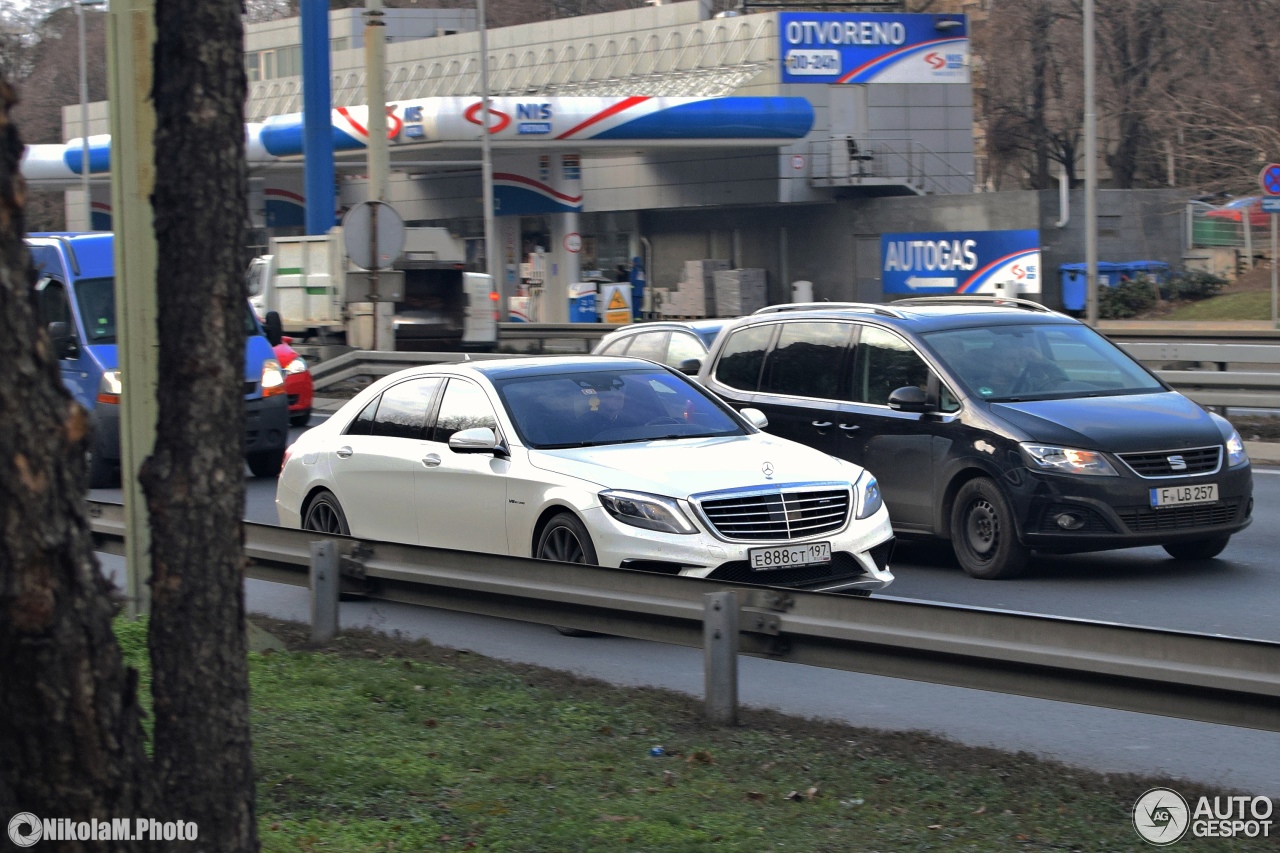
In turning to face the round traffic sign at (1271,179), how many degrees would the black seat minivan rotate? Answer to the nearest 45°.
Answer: approximately 135° to its left

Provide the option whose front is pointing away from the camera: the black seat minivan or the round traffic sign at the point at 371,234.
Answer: the round traffic sign

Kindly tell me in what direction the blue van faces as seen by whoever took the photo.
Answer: facing the viewer and to the right of the viewer

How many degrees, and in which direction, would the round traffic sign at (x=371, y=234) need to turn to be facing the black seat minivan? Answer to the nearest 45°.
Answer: approximately 180°

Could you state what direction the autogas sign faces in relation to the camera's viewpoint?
facing the viewer

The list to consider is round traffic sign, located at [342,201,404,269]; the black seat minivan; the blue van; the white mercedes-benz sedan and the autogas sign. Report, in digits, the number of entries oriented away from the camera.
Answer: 1

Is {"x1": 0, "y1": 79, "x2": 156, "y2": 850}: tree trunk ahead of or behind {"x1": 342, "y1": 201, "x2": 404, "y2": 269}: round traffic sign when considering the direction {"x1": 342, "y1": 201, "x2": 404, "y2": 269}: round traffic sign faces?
behind

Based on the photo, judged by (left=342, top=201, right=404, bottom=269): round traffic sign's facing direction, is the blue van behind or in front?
behind

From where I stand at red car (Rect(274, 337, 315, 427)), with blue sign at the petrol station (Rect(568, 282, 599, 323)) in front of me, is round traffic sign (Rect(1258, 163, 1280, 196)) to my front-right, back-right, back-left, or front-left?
front-right

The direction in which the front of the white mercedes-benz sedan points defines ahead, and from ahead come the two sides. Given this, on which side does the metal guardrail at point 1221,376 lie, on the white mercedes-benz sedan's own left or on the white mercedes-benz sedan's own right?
on the white mercedes-benz sedan's own left

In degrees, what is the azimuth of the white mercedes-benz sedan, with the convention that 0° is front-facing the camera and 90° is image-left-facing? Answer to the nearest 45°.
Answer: approximately 315°

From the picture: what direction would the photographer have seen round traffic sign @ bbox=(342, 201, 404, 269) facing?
facing away from the viewer

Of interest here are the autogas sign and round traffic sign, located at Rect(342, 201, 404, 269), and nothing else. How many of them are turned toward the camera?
1

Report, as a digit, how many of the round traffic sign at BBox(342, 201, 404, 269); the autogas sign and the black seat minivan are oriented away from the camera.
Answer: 1

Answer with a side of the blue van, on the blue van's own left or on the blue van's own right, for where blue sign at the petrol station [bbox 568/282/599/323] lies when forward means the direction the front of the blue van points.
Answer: on the blue van's own left

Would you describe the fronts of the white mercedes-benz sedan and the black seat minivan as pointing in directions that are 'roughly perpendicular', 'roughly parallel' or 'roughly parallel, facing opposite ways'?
roughly parallel

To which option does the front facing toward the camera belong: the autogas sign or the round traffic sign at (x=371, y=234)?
the autogas sign

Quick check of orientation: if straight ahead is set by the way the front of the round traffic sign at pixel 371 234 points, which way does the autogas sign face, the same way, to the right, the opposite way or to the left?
the opposite way

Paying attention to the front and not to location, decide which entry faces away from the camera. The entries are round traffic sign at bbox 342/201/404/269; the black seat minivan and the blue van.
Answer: the round traffic sign

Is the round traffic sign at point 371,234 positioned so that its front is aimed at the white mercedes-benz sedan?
no
